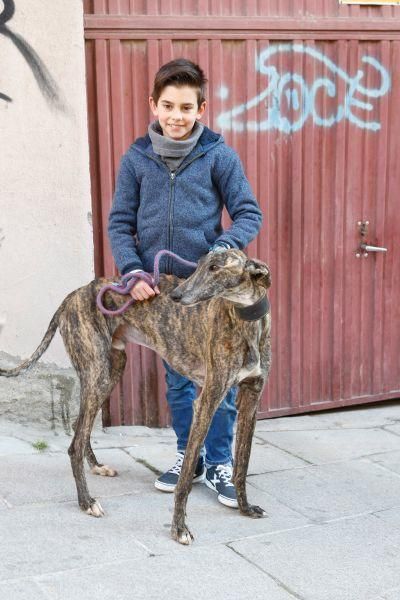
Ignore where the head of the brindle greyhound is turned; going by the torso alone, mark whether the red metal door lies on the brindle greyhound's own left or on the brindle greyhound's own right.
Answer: on the brindle greyhound's own left

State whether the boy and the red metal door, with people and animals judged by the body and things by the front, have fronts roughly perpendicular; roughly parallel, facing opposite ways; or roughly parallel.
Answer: roughly parallel

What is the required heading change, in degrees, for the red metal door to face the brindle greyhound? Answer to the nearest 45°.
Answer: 0° — it already faces it

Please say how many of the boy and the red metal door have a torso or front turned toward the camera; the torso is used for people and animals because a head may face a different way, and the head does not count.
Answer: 2

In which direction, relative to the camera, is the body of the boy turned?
toward the camera

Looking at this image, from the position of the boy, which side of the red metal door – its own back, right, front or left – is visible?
front
